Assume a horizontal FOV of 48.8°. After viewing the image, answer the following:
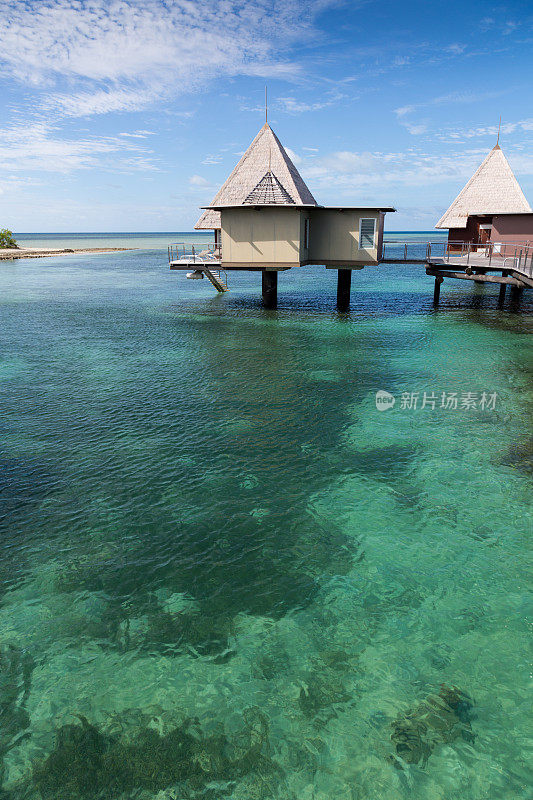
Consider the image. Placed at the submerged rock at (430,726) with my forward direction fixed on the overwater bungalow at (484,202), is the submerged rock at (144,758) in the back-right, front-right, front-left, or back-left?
back-left
